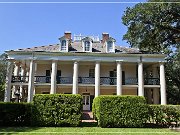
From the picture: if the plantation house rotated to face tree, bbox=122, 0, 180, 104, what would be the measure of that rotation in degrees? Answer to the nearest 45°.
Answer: approximately 45° to its left

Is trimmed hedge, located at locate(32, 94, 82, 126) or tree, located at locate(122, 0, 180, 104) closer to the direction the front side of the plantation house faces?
the trimmed hedge

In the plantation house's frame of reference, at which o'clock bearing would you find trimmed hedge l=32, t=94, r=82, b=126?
The trimmed hedge is roughly at 12 o'clock from the plantation house.

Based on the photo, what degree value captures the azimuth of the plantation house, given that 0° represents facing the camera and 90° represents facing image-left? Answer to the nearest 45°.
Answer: approximately 0°

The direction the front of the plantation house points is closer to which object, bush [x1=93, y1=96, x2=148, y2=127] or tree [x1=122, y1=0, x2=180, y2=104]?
the bush

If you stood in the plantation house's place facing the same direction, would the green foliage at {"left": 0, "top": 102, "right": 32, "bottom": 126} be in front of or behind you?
in front

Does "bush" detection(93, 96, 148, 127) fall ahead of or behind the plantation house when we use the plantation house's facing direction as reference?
ahead
